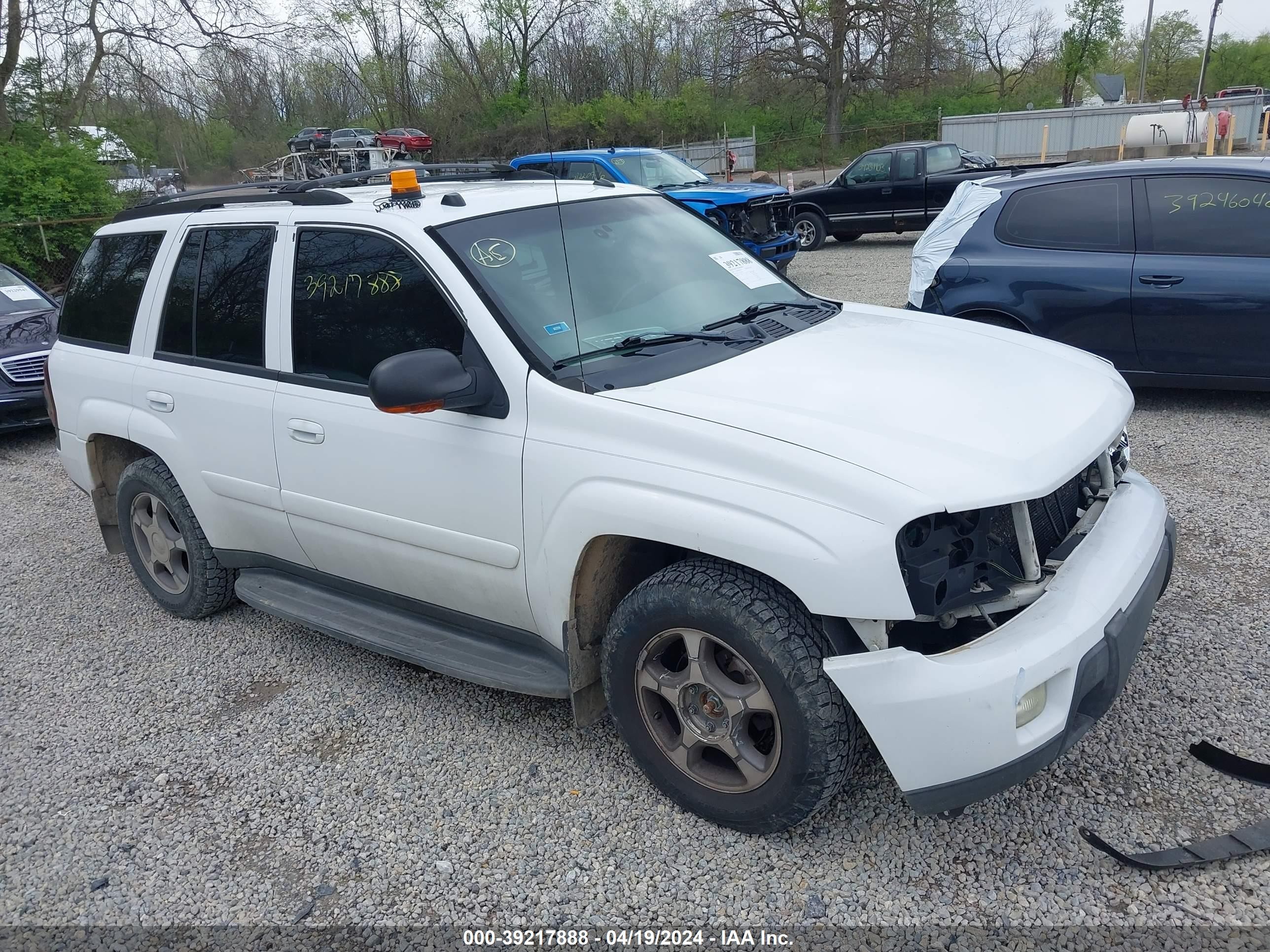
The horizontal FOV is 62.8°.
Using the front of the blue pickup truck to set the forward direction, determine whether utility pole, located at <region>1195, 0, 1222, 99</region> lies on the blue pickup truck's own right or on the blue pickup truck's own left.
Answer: on the blue pickup truck's own left

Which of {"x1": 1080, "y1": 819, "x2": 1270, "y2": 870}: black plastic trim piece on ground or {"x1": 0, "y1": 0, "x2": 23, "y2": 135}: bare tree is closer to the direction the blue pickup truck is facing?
the black plastic trim piece on ground

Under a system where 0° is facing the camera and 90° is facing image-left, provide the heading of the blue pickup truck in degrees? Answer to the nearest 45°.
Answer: approximately 315°

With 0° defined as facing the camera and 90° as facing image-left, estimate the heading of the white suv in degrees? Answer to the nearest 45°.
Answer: approximately 315°

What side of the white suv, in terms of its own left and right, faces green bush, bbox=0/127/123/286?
back

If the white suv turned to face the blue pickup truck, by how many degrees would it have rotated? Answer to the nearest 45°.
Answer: approximately 135° to its left

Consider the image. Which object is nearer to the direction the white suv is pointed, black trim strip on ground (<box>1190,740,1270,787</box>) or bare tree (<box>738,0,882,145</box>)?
the black trim strip on ground

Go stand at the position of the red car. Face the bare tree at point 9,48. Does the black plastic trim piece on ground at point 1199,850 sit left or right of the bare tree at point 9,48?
left

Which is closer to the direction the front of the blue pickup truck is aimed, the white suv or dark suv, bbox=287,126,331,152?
the white suv

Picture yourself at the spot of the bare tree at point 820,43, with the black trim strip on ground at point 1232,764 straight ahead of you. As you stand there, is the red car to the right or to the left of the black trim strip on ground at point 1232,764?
right

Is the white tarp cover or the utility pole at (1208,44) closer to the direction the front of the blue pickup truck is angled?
the white tarp cover

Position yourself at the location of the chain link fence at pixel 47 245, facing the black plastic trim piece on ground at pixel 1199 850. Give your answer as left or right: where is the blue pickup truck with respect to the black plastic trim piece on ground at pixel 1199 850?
left

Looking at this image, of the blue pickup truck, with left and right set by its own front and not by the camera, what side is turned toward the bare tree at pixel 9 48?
back

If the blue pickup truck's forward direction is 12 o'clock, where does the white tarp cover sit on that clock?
The white tarp cover is roughly at 1 o'clock from the blue pickup truck.

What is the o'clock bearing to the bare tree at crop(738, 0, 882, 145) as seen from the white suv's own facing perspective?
The bare tree is roughly at 8 o'clock from the white suv.

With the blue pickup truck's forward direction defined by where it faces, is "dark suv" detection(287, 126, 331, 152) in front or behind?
behind
